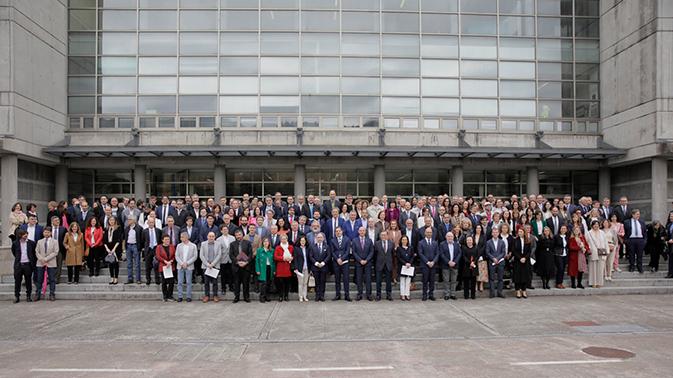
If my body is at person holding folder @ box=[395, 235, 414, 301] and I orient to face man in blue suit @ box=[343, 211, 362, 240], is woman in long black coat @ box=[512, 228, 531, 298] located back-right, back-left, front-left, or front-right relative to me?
back-right

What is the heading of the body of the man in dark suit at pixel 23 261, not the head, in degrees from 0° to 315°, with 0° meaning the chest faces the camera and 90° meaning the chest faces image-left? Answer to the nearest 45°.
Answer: approximately 0°

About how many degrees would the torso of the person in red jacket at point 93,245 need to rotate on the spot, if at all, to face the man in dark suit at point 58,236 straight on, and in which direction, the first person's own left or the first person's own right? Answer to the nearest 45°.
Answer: approximately 90° to the first person's own right

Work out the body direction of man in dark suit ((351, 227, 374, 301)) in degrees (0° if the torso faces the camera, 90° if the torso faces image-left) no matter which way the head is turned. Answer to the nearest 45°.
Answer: approximately 0°

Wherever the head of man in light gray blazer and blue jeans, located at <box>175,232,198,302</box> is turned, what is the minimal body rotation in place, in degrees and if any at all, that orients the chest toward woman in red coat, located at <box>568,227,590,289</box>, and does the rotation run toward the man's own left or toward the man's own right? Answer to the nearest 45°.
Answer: approximately 90° to the man's own left

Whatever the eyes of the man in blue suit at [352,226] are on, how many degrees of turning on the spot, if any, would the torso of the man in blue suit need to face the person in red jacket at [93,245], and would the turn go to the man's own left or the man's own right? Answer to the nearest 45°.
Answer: approximately 90° to the man's own right

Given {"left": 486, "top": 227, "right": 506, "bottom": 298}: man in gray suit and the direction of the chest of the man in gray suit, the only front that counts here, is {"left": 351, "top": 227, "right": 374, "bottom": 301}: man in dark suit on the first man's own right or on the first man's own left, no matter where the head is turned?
on the first man's own right

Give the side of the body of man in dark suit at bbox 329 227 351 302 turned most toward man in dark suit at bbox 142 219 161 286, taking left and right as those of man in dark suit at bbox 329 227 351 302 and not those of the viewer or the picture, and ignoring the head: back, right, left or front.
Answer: right

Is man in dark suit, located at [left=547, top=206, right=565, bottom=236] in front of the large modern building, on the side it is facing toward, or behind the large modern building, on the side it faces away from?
in front
